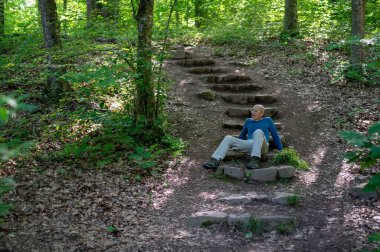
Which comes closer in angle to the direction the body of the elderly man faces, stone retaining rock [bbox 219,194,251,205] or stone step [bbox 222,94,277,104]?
the stone retaining rock

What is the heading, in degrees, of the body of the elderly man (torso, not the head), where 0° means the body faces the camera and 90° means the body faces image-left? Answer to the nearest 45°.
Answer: approximately 45°

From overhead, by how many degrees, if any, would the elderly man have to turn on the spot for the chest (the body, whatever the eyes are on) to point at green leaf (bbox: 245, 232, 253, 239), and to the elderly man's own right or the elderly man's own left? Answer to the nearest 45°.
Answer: approximately 45° to the elderly man's own left

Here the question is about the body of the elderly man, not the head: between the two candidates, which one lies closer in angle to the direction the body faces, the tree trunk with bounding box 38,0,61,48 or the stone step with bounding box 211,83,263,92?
the tree trunk

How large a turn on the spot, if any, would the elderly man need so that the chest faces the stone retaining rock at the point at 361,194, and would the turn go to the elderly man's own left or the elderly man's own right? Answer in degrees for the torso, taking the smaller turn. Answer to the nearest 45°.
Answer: approximately 90° to the elderly man's own left

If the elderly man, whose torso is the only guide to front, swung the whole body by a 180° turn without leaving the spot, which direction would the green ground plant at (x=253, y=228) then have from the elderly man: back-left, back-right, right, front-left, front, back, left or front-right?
back-right

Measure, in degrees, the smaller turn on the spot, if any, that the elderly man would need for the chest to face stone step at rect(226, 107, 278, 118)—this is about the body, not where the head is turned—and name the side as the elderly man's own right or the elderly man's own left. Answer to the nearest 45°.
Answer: approximately 135° to the elderly man's own right

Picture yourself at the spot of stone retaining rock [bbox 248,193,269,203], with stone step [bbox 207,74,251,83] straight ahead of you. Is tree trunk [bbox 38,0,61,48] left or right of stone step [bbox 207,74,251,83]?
left

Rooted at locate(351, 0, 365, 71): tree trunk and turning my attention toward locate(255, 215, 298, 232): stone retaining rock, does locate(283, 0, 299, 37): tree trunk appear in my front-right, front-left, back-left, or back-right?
back-right

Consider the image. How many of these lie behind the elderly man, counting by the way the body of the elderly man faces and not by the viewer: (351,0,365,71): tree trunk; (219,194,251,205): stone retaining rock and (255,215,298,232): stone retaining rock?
1

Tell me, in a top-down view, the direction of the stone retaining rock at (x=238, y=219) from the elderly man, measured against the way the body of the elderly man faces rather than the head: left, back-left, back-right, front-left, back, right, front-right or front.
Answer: front-left

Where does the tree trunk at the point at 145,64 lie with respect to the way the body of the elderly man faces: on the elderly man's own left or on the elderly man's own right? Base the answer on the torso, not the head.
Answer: on the elderly man's own right

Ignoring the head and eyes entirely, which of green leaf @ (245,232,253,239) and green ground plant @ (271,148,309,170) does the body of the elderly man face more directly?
the green leaf

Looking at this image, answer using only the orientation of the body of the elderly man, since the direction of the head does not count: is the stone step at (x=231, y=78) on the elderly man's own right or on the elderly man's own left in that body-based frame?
on the elderly man's own right
